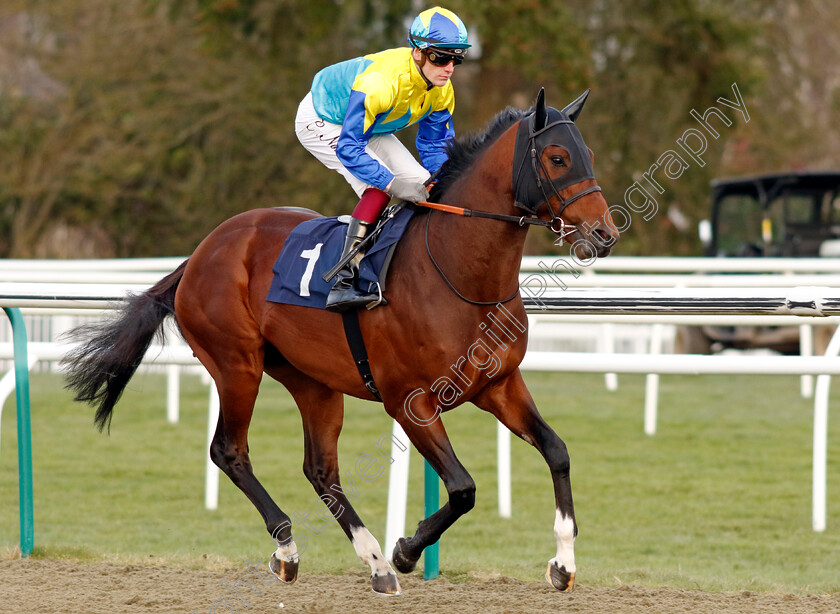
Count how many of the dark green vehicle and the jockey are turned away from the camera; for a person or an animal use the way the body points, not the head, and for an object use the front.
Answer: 0

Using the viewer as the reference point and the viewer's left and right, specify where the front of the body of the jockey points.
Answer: facing the viewer and to the right of the viewer

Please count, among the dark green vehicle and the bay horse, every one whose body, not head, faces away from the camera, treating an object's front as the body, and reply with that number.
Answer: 0

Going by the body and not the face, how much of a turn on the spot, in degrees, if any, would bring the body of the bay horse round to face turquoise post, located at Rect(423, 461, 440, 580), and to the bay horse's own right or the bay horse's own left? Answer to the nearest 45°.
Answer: approximately 135° to the bay horse's own left

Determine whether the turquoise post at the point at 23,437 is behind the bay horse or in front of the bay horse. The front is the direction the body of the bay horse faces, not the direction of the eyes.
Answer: behind

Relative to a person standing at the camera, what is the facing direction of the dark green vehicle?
facing the viewer and to the left of the viewer

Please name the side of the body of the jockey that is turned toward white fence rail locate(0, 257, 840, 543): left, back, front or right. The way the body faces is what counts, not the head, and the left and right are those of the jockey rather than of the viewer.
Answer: left

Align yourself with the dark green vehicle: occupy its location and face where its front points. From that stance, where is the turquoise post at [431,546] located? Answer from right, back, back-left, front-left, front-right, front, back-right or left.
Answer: front-left
